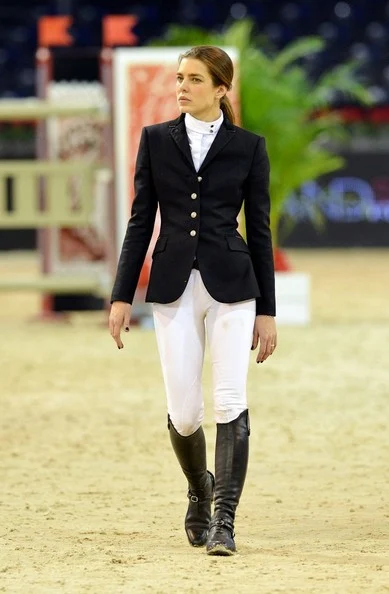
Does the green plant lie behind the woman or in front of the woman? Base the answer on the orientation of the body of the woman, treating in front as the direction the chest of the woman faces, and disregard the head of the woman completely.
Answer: behind

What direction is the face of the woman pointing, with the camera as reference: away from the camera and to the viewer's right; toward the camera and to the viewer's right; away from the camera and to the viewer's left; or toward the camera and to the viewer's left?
toward the camera and to the viewer's left

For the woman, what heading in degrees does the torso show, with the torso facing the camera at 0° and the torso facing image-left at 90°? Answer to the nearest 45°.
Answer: approximately 0°
